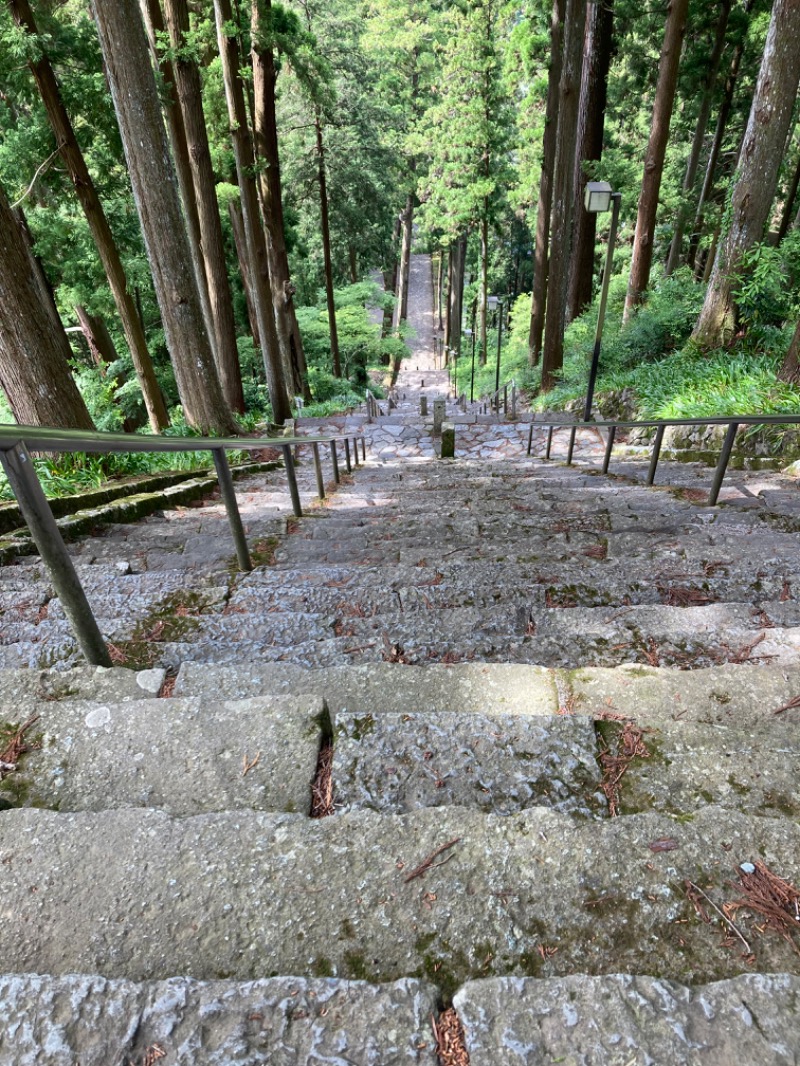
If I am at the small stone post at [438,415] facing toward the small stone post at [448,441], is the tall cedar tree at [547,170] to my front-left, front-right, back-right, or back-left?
back-left

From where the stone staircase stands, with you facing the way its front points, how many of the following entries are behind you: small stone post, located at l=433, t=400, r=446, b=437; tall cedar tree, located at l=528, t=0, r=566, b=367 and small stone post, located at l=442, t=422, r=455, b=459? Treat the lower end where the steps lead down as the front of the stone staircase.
0

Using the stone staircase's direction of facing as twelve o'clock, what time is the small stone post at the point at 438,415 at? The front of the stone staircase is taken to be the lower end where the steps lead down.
The small stone post is roughly at 12 o'clock from the stone staircase.

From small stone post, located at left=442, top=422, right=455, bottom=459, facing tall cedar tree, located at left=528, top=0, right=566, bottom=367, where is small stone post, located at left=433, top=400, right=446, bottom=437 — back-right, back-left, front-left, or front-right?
front-left

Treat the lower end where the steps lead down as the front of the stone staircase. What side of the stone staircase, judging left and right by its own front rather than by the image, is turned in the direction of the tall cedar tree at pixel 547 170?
front

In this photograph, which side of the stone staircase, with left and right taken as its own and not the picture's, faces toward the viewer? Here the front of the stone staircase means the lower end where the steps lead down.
back

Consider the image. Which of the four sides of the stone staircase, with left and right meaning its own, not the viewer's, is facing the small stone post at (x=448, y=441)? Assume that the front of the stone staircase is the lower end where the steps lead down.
front
